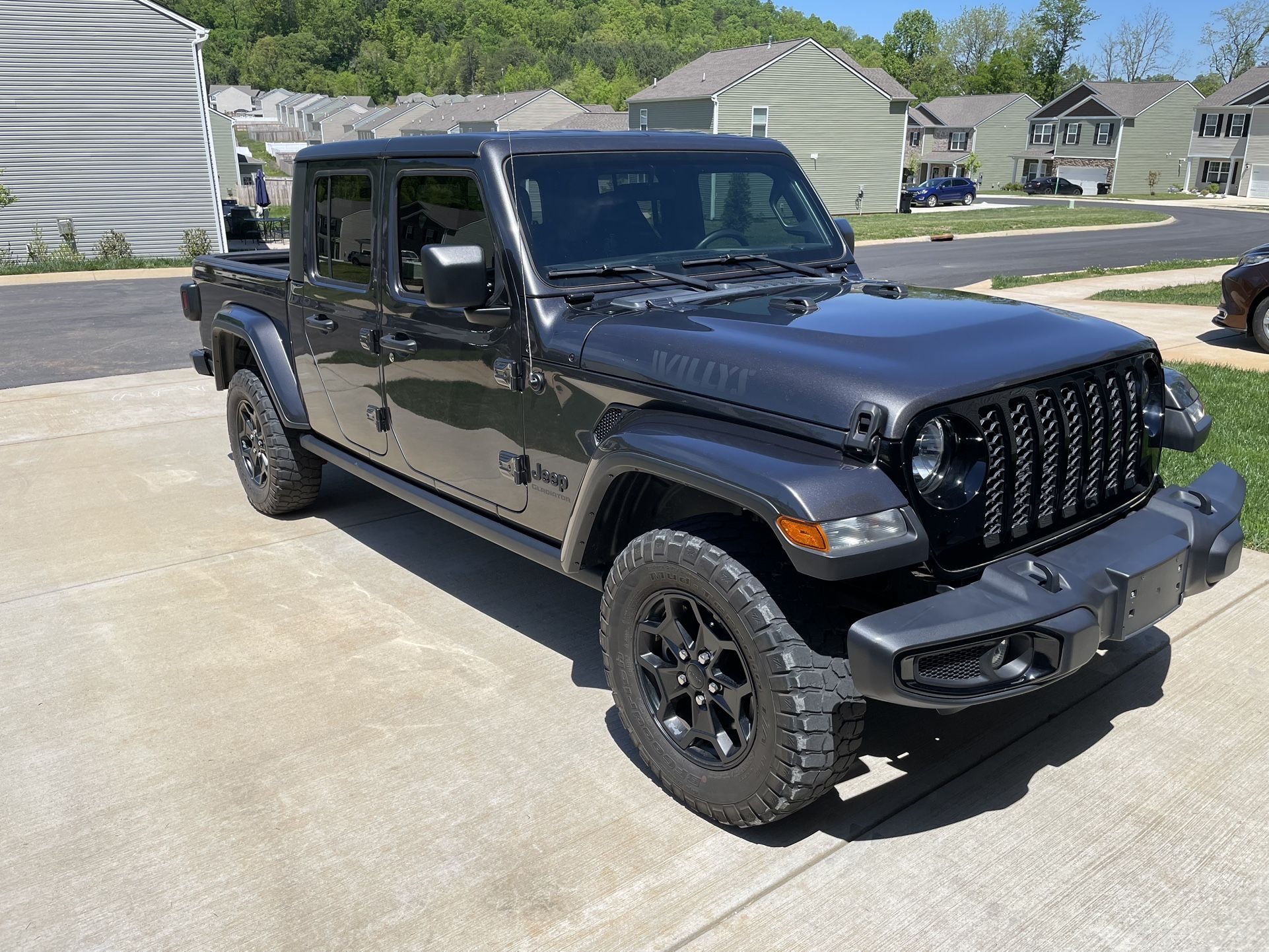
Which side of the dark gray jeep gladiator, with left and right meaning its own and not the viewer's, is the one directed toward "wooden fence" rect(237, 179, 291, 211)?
back

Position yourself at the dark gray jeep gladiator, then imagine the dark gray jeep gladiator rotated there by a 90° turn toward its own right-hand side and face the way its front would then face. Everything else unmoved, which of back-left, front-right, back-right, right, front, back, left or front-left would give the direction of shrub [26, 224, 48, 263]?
right

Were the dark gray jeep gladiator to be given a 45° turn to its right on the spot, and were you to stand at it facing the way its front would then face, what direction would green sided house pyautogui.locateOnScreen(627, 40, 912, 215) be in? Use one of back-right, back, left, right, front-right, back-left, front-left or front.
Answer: back

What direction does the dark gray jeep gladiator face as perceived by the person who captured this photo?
facing the viewer and to the right of the viewer

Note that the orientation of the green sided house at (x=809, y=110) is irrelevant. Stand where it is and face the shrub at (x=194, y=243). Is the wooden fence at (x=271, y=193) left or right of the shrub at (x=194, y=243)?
right

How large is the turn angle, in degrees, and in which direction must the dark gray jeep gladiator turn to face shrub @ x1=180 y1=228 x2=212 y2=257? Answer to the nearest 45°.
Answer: approximately 180°

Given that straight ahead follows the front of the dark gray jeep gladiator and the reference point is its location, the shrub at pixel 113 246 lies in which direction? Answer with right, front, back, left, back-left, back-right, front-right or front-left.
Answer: back
